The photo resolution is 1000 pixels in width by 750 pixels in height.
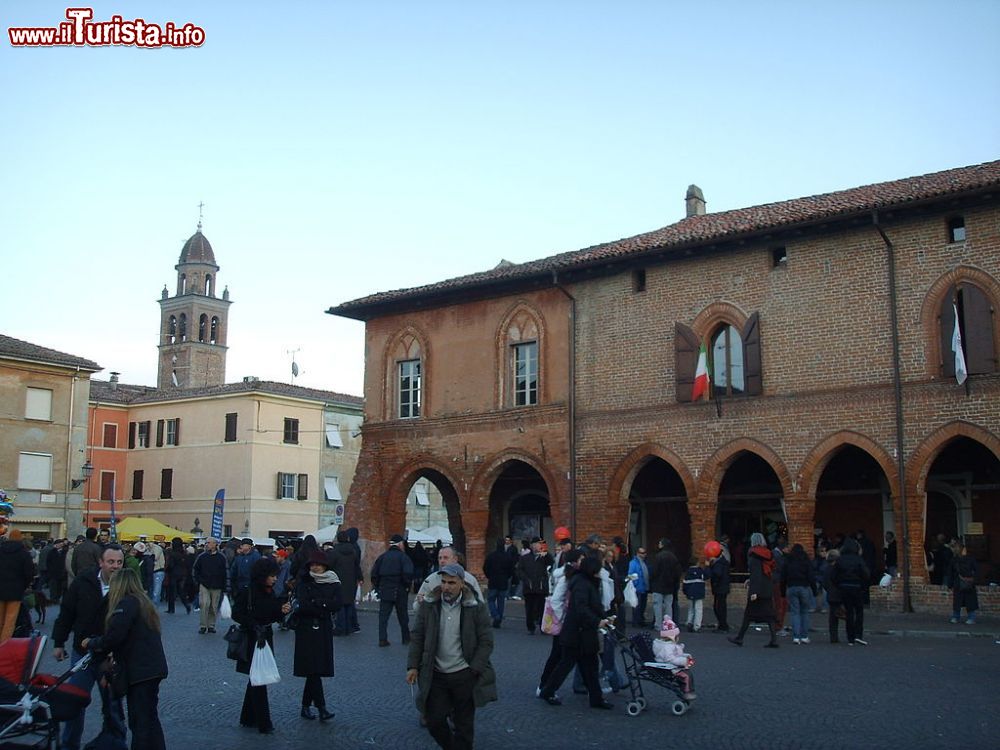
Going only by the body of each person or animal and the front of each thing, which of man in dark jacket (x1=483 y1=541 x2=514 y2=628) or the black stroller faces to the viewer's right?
the black stroller

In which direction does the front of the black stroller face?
to the viewer's right

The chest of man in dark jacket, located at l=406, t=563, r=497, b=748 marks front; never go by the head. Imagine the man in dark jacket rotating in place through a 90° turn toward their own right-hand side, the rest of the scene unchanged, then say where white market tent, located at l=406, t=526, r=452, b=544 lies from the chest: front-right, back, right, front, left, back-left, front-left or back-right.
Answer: right

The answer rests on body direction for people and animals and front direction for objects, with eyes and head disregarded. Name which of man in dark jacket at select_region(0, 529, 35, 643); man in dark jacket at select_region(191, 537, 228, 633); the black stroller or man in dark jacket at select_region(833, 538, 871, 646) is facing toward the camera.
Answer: man in dark jacket at select_region(191, 537, 228, 633)

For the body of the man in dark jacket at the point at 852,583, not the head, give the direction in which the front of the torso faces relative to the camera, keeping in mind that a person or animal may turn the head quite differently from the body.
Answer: away from the camera

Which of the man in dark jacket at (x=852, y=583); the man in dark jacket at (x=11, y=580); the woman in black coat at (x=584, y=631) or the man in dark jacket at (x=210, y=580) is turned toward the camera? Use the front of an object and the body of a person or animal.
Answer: the man in dark jacket at (x=210, y=580)

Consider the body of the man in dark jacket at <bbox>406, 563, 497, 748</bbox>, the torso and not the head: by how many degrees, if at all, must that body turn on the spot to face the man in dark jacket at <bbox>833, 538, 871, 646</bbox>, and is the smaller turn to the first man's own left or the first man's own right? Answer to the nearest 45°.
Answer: approximately 135° to the first man's own left

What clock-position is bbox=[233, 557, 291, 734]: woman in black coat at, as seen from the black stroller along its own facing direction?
The woman in black coat is roughly at 5 o'clock from the black stroller.

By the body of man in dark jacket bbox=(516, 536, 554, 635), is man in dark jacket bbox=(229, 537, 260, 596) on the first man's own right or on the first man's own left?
on the first man's own right

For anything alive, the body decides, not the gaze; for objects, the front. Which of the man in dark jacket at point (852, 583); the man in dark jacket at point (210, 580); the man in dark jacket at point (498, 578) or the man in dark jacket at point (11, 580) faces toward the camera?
the man in dark jacket at point (210, 580)

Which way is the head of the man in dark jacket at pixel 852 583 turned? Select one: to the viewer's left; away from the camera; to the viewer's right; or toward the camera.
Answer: away from the camera

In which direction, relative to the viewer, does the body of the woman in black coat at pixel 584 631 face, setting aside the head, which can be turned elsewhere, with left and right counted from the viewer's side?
facing to the right of the viewer

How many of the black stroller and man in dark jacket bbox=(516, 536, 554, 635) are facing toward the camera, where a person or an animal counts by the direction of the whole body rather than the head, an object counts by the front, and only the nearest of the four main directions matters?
1

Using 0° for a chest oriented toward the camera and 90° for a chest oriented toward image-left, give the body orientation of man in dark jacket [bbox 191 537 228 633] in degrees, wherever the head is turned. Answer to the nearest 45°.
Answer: approximately 0°

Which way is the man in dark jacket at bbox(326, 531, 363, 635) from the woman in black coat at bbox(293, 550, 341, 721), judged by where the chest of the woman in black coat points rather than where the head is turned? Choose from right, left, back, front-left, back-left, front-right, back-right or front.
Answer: back

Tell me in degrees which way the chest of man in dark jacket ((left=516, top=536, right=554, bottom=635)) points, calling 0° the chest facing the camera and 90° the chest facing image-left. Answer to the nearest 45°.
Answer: approximately 0°

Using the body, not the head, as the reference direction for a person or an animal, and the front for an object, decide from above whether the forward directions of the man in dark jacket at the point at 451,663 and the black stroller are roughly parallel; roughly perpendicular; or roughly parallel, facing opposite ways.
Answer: roughly perpendicular
